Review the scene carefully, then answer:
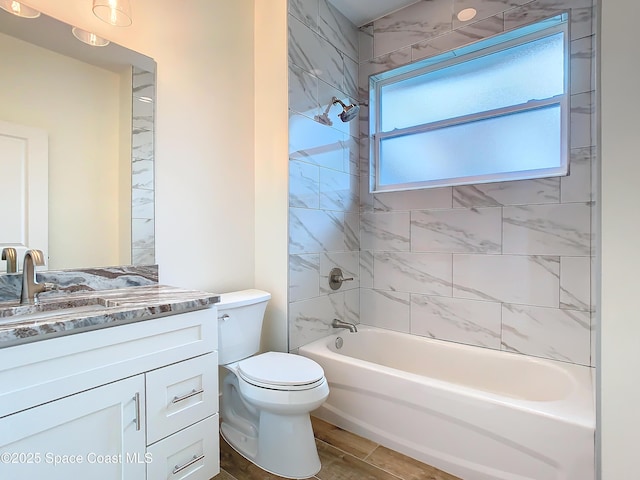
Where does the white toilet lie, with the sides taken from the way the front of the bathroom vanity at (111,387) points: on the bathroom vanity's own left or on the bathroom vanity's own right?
on the bathroom vanity's own left

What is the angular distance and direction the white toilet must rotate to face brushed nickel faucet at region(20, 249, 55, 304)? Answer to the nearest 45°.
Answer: approximately 135° to its right

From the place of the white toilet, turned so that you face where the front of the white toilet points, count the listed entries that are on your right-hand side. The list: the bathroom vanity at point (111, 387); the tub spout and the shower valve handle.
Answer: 1

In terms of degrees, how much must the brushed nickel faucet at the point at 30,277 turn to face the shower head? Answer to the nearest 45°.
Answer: approximately 45° to its left

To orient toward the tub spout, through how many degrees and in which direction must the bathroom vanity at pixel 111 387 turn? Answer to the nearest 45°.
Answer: approximately 90° to its left
